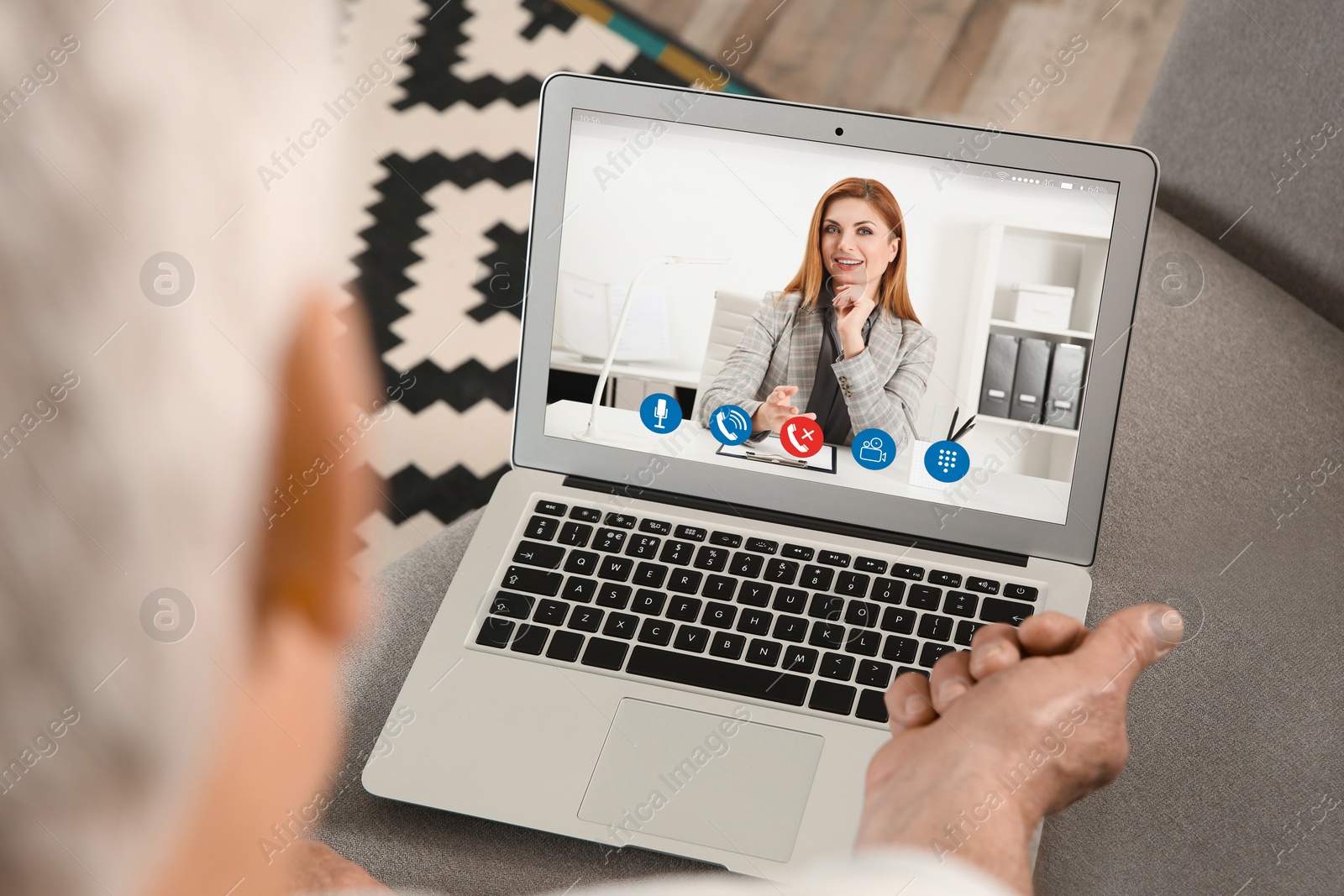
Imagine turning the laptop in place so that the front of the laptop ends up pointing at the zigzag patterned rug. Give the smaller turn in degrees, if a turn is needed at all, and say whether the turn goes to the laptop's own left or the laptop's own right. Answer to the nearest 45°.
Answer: approximately 135° to the laptop's own right

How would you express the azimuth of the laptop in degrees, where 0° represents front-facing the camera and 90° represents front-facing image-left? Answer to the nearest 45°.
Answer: approximately 0°
